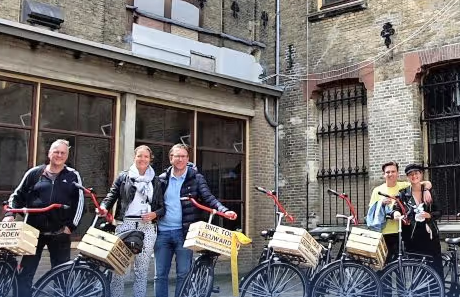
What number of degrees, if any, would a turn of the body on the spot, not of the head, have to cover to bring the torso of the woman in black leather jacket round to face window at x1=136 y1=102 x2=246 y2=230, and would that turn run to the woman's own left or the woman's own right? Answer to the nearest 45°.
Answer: approximately 180°

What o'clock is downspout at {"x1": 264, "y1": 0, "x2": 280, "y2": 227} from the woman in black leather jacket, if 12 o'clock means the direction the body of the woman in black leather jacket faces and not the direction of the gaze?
The downspout is roughly at 7 o'clock from the woman in black leather jacket.

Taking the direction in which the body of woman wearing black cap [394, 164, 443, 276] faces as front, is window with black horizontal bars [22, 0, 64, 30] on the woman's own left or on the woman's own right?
on the woman's own right

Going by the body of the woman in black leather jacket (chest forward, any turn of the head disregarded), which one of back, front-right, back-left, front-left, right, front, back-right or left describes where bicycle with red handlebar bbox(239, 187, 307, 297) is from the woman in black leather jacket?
left

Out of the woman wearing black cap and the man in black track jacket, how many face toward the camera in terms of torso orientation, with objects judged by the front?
2

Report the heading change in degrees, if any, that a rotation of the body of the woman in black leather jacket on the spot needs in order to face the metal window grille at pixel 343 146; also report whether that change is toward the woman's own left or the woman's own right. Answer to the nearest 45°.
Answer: approximately 135° to the woman's own left

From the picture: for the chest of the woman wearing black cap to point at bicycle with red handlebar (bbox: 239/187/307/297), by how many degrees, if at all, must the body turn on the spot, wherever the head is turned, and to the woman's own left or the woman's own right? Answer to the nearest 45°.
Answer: approximately 45° to the woman's own right

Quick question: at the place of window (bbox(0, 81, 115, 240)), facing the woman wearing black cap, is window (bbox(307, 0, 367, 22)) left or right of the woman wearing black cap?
left

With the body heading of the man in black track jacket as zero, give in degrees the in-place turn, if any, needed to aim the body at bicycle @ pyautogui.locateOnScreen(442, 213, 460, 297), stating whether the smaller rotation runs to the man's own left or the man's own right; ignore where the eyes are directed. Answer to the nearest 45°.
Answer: approximately 90° to the man's own left

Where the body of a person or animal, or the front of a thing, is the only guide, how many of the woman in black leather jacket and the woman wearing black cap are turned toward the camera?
2

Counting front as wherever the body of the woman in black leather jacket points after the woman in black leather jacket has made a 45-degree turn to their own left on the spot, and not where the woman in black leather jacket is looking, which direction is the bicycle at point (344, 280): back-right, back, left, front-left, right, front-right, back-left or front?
front-left

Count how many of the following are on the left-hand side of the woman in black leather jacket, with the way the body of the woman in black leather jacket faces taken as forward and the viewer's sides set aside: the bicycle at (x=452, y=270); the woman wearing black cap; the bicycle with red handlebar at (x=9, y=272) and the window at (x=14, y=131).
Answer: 2

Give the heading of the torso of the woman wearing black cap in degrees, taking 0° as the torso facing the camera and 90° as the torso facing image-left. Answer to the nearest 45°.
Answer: approximately 0°

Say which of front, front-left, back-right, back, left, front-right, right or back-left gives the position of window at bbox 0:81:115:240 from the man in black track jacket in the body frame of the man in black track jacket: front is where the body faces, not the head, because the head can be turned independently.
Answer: back

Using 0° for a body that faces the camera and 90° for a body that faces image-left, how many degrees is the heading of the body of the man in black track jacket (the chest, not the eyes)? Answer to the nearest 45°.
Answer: approximately 0°
